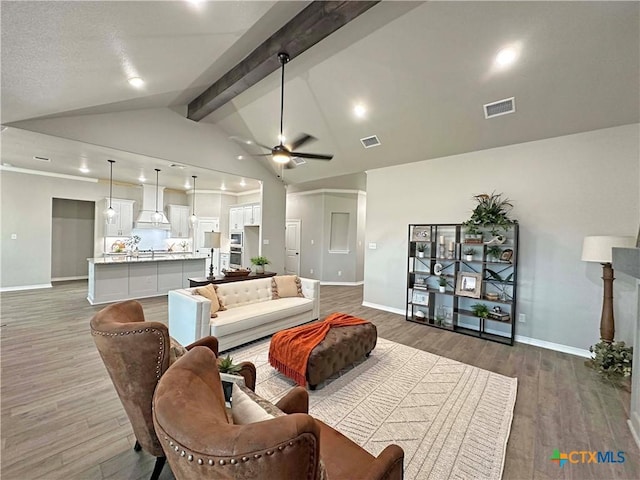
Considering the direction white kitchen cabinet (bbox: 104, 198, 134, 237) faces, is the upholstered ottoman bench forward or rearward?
forward

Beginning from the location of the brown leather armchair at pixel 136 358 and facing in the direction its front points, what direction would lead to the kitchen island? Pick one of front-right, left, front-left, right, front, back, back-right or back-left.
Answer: front-left

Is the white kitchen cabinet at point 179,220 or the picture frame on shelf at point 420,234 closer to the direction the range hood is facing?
the picture frame on shelf

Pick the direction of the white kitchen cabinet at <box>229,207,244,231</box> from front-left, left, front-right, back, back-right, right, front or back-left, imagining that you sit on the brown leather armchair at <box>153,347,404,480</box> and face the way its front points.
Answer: front-left

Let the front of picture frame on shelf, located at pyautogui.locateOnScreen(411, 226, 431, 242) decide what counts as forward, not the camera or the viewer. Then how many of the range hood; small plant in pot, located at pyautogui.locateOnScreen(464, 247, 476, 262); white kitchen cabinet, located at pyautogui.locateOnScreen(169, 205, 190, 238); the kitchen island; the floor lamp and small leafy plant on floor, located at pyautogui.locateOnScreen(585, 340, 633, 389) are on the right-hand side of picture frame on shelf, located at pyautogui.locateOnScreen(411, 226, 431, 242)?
3

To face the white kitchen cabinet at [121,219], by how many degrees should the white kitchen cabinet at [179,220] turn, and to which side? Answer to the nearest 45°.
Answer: approximately 90° to its right

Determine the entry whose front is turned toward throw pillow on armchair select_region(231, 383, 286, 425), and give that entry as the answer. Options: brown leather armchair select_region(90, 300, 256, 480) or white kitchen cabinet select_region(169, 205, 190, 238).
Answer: the white kitchen cabinet

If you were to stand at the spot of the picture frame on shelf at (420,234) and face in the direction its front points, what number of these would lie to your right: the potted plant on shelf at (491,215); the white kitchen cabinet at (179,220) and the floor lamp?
1

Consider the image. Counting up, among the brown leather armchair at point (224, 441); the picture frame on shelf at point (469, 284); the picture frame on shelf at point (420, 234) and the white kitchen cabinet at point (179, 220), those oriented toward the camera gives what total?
3

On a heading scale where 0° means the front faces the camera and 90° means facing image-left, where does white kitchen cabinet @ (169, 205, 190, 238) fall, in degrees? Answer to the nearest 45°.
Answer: approximately 0°

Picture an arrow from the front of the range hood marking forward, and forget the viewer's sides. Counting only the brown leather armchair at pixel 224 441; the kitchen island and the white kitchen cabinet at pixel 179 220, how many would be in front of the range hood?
2

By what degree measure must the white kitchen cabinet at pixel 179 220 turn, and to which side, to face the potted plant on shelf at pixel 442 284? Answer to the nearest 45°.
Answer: approximately 45° to its left
